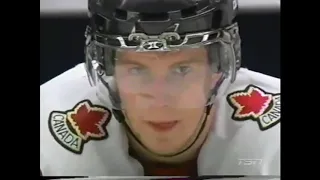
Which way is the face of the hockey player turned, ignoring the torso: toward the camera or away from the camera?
toward the camera

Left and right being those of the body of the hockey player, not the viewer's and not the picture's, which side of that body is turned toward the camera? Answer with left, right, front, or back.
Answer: front
